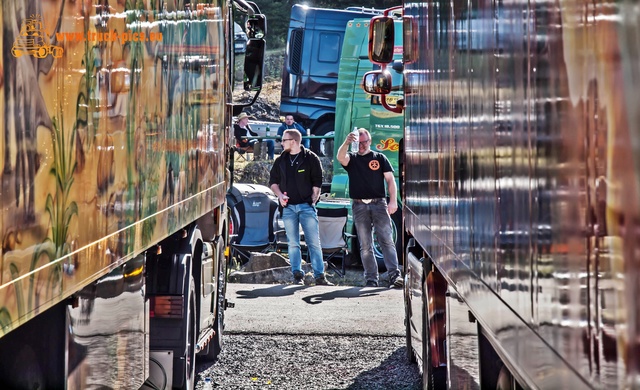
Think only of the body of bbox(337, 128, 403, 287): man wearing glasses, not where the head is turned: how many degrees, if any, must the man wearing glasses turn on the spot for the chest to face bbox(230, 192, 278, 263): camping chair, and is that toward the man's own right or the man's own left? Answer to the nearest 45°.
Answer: approximately 135° to the man's own right

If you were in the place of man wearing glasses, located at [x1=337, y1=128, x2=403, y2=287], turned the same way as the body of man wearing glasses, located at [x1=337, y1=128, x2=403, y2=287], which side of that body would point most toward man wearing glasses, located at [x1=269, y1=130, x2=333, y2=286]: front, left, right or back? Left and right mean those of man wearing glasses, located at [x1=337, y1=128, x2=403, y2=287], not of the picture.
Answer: right

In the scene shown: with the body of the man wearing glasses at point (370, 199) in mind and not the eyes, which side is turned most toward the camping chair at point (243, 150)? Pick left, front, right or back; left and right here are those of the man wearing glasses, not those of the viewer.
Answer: back

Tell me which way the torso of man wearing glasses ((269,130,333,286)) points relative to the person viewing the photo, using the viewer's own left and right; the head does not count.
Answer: facing the viewer

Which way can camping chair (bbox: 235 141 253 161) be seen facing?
to the viewer's right

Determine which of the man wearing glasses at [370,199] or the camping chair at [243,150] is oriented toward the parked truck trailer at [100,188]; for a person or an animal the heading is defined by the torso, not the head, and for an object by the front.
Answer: the man wearing glasses

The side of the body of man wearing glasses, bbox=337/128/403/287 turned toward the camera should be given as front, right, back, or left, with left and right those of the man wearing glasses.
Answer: front

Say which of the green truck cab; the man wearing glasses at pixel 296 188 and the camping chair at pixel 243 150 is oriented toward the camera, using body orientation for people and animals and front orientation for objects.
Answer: the man wearing glasses

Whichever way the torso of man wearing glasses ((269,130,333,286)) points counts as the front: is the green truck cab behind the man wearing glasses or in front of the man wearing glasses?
behind

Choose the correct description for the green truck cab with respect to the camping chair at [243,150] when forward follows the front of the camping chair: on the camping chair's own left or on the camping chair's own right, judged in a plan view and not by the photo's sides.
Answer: on the camping chair's own right

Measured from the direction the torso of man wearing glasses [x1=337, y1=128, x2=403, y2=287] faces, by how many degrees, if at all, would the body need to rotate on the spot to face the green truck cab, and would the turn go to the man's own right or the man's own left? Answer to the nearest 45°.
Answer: approximately 180°
